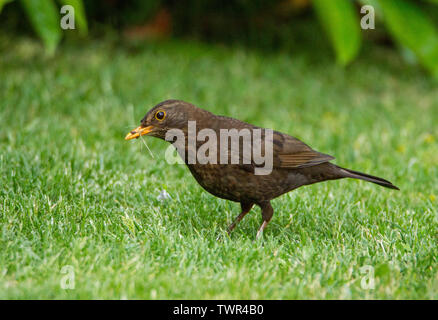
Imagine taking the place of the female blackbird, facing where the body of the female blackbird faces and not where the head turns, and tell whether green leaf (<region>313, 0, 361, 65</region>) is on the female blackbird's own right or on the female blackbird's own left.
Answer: on the female blackbird's own right

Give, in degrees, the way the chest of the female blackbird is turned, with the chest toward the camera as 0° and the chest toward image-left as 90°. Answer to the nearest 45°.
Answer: approximately 90°

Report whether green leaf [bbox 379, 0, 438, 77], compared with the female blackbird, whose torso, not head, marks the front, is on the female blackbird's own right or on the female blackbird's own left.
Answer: on the female blackbird's own right

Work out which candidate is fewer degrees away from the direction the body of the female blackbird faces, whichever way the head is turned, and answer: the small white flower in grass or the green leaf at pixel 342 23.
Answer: the small white flower in grass

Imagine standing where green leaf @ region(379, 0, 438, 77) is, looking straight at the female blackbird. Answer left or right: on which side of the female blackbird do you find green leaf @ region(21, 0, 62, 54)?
right

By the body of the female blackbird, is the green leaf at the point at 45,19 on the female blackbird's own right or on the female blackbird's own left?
on the female blackbird's own right
